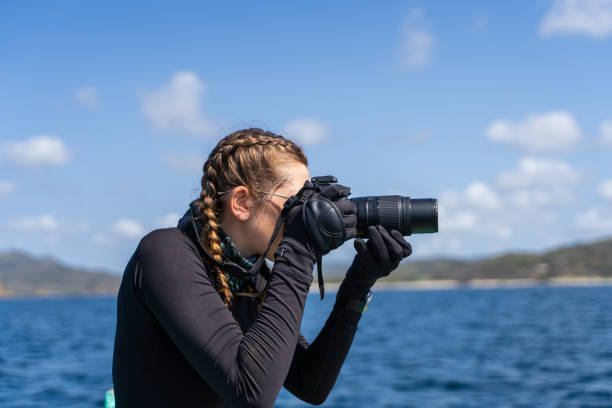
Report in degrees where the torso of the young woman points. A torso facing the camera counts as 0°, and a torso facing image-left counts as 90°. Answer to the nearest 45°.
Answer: approximately 270°

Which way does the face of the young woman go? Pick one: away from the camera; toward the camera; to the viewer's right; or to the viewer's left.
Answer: to the viewer's right
